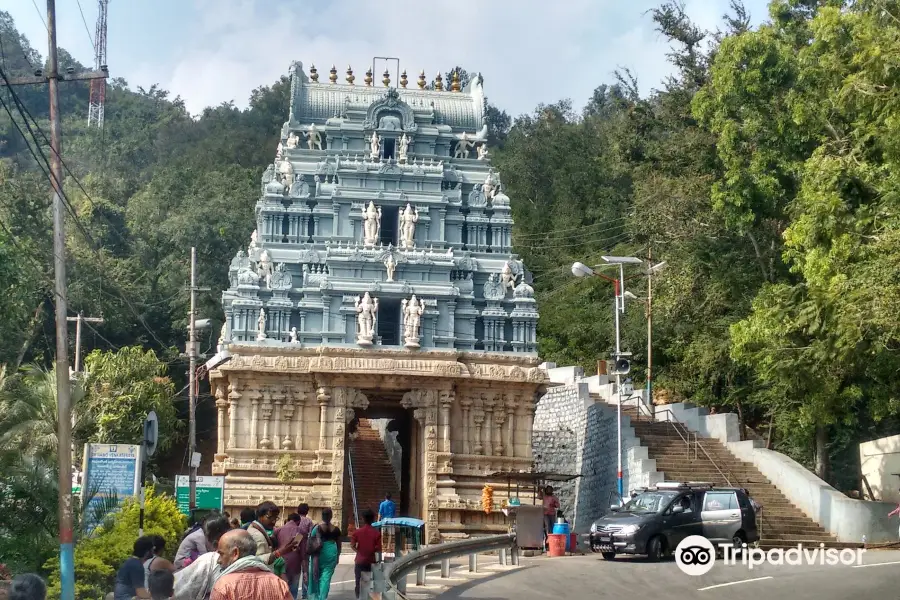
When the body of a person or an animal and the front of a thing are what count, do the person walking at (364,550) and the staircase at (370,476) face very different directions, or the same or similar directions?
very different directions

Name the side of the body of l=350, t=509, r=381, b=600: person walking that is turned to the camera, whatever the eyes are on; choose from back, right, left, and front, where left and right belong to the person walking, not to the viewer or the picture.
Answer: back

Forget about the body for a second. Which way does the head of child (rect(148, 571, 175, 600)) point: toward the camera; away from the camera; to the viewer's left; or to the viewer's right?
away from the camera

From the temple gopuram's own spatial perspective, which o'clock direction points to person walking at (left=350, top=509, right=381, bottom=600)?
The person walking is roughly at 12 o'clock from the temple gopuram.

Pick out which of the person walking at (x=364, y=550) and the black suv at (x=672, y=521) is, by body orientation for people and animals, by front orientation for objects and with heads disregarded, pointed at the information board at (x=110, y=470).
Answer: the black suv

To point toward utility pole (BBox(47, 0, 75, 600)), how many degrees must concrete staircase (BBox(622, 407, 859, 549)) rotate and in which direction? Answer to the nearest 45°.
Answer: approximately 90° to its right

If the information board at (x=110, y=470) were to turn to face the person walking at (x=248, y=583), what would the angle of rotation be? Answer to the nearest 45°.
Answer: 0° — it already faces them

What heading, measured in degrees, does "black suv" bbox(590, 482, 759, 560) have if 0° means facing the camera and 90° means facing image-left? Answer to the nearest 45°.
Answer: approximately 45°

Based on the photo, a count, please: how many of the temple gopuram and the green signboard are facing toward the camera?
2

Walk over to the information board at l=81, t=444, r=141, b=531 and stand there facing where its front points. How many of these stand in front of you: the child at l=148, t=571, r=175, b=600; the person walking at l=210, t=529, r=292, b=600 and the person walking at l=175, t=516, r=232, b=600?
3

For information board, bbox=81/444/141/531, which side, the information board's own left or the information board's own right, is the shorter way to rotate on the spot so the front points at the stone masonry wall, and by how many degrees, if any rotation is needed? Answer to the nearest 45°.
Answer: approximately 135° to the information board's own left

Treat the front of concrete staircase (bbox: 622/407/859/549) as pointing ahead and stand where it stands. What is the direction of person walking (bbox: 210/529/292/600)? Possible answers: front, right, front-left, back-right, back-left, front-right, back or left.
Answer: front-right
